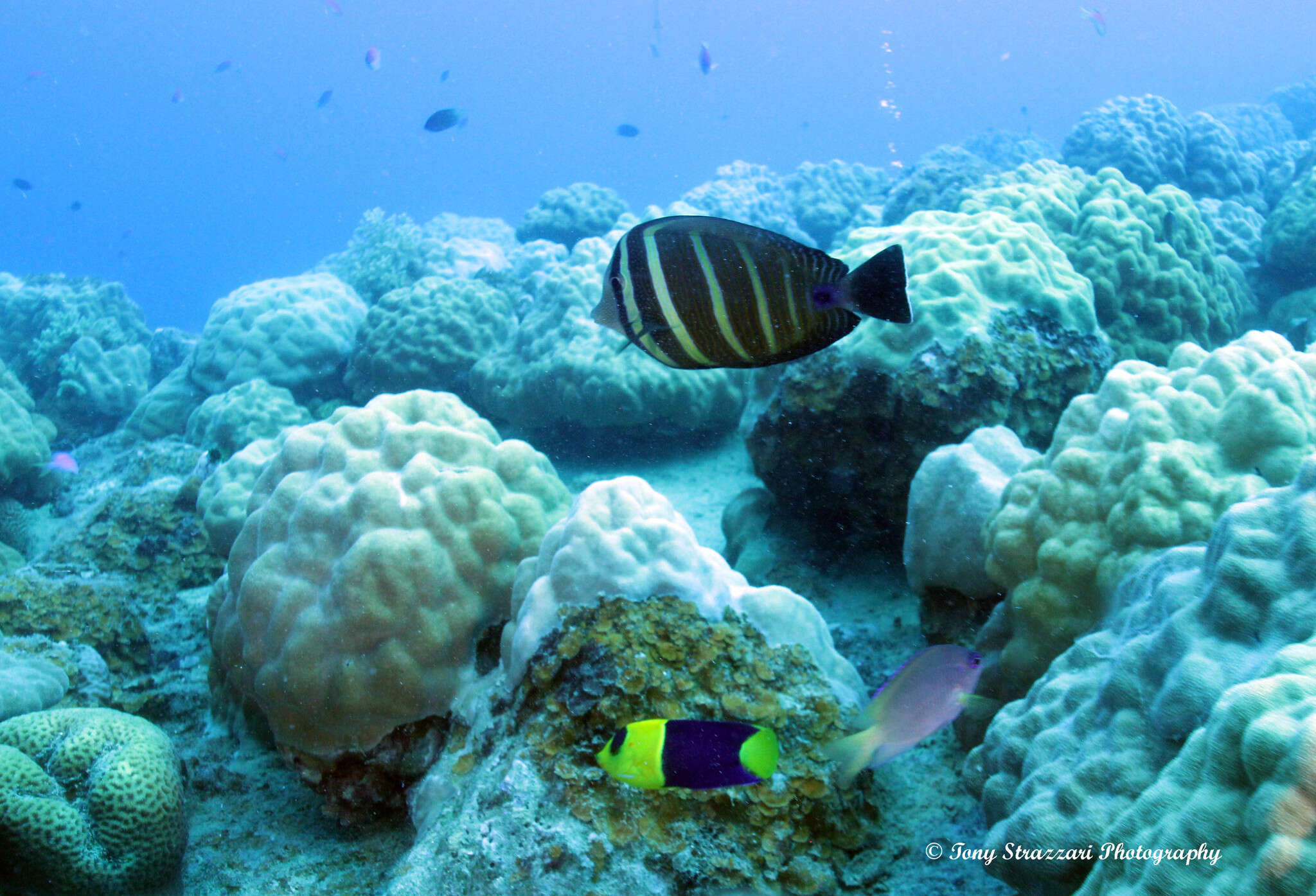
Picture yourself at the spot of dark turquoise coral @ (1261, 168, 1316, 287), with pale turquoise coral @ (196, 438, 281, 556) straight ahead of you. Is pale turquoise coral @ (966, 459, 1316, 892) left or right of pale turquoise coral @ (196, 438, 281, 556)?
left

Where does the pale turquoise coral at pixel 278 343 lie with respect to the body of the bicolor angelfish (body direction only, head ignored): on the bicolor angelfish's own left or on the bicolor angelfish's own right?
on the bicolor angelfish's own right

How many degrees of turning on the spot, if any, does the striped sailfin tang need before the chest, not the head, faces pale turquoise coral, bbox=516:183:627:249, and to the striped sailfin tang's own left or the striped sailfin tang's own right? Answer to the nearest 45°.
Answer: approximately 90° to the striped sailfin tang's own right

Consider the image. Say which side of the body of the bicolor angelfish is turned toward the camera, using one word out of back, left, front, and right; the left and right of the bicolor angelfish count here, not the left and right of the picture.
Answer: left

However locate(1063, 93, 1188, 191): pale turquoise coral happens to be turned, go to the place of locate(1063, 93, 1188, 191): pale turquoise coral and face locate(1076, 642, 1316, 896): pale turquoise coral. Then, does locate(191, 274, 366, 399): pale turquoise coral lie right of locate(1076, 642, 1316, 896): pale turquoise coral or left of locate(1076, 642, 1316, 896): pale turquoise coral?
right

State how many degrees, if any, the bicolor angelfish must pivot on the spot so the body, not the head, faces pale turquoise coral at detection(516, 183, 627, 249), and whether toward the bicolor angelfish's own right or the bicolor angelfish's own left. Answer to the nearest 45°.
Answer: approximately 90° to the bicolor angelfish's own right

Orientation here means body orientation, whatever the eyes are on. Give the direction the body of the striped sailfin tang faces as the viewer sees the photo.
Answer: to the viewer's left

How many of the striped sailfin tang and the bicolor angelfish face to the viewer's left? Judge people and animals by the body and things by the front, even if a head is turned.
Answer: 2
